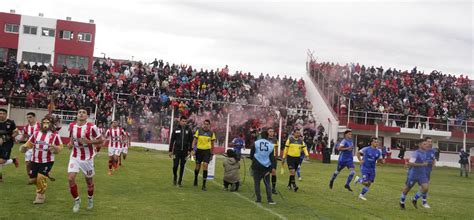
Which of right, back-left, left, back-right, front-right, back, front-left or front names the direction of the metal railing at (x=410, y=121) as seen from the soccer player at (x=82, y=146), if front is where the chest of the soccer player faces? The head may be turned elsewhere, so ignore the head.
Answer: back-left

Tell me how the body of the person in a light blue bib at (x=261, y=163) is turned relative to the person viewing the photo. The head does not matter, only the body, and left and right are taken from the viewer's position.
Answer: facing away from the viewer

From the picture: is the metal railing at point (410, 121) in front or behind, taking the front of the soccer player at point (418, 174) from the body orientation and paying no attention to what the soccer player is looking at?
behind

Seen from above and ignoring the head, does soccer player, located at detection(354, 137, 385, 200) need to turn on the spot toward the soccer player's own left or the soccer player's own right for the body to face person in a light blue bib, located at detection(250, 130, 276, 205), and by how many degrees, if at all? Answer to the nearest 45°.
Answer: approximately 90° to the soccer player's own right

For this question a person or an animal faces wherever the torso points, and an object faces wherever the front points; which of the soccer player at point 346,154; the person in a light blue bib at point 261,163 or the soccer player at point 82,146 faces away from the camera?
the person in a light blue bib at point 261,163

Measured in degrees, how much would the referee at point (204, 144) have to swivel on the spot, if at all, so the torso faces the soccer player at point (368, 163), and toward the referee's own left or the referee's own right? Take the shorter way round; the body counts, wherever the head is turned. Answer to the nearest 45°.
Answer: approximately 90° to the referee's own left

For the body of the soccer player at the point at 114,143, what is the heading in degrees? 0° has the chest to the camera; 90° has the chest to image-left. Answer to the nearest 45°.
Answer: approximately 0°
